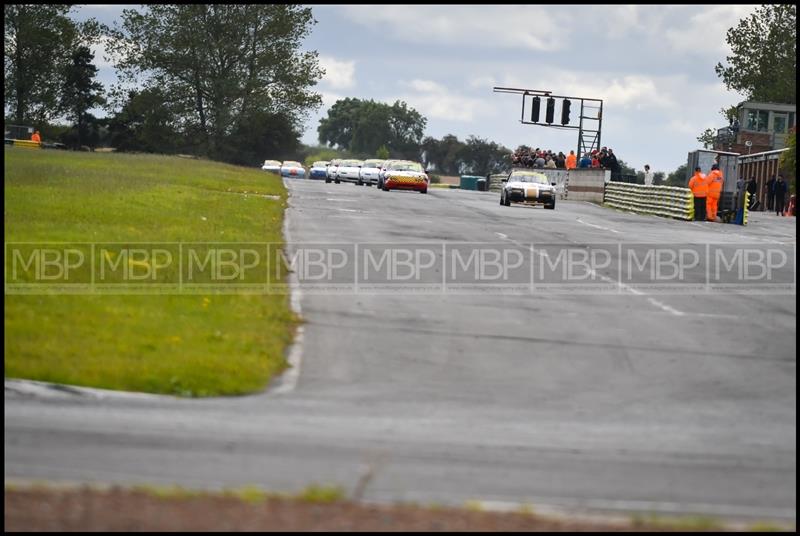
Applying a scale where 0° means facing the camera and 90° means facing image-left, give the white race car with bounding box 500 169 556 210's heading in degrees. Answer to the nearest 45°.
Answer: approximately 0°

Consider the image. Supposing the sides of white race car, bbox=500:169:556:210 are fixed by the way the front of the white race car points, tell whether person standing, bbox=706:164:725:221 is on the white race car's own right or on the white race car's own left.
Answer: on the white race car's own left

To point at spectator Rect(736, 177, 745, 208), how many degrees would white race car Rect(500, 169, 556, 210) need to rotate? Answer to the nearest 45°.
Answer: approximately 90° to its left
